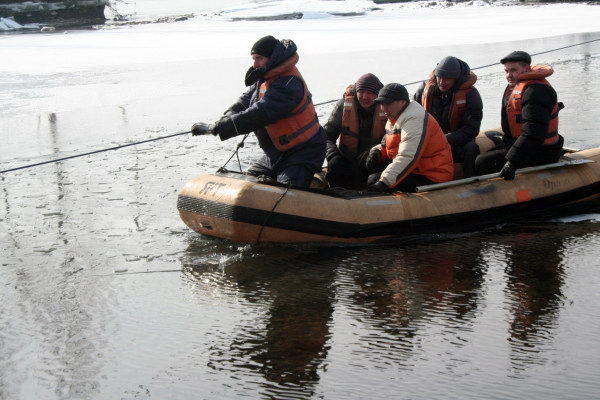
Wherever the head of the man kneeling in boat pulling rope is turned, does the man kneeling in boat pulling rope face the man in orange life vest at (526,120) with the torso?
no

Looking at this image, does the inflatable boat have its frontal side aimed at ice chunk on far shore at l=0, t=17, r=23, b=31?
no

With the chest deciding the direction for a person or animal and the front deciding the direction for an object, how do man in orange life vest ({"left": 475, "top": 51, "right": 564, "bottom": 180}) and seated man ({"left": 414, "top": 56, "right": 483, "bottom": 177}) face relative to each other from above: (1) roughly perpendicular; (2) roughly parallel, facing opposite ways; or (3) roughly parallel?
roughly parallel

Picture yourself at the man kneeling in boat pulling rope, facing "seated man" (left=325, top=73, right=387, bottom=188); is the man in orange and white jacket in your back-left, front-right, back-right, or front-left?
front-right

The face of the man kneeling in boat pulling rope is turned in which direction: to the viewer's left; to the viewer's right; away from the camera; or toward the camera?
to the viewer's left

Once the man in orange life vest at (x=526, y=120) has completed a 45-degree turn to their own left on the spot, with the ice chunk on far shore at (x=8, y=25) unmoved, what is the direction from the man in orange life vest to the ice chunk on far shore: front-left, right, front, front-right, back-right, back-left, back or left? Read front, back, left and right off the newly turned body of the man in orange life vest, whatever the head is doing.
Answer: back-right

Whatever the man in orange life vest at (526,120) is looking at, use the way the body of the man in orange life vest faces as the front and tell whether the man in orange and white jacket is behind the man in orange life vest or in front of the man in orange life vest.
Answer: in front

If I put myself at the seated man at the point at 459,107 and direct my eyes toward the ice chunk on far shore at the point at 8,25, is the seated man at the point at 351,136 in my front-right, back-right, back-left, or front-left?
front-left

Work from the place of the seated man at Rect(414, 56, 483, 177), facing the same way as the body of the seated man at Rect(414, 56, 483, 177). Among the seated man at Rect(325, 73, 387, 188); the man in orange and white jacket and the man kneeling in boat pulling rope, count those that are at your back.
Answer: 0

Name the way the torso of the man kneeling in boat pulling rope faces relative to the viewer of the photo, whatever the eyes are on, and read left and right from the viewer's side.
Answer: facing to the left of the viewer

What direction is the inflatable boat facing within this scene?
to the viewer's left

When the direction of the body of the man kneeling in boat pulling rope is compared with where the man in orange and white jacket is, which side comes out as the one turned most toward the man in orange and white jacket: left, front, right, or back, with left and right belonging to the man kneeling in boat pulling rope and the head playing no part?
back

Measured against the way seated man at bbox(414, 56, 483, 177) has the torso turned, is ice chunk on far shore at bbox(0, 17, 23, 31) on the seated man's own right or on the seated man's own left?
on the seated man's own right

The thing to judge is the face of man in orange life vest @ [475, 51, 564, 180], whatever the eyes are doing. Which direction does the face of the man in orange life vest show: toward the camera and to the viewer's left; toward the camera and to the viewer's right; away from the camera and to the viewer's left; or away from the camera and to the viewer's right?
toward the camera and to the viewer's left

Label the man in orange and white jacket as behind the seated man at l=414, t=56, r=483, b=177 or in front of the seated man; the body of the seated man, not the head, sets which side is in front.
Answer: in front

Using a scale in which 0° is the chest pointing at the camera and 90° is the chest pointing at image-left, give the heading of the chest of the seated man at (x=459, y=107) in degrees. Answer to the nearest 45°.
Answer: approximately 45°
